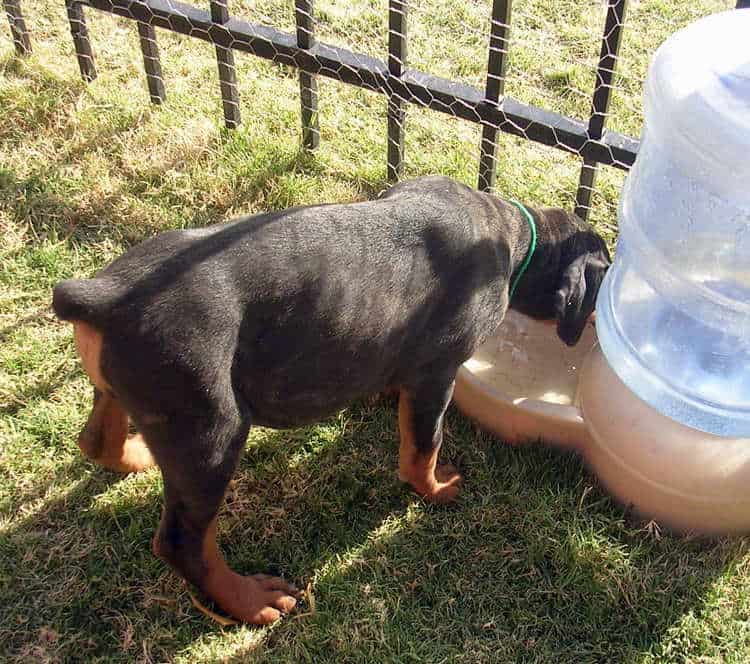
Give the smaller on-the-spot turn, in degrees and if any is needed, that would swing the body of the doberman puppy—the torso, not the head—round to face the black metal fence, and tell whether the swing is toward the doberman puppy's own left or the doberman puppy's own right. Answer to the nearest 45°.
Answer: approximately 45° to the doberman puppy's own left

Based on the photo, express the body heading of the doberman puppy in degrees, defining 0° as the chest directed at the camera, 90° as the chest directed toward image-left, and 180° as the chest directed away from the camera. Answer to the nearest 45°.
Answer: approximately 225°
